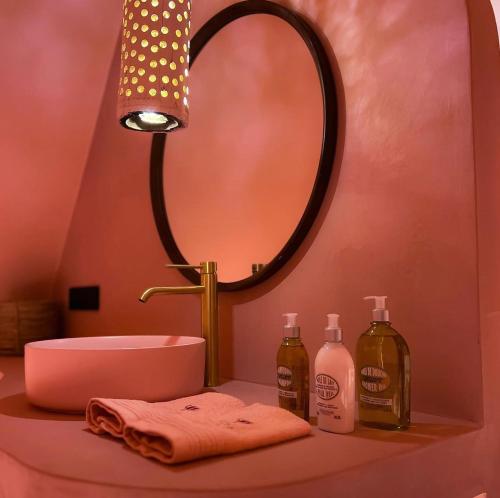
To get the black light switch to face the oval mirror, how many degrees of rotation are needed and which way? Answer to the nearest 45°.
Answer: approximately 45° to its left

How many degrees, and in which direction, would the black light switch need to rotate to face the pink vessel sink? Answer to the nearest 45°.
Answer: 0° — it already faces it

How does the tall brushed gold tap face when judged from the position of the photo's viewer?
facing to the left of the viewer

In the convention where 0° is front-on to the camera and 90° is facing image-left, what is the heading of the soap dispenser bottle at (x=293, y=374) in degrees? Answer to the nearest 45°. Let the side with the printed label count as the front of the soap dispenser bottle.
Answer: approximately 45°

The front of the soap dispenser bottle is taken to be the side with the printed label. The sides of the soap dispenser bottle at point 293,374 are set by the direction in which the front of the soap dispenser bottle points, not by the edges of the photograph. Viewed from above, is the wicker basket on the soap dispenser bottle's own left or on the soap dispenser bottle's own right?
on the soap dispenser bottle's own right

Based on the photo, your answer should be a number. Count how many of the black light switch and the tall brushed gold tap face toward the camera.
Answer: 1
